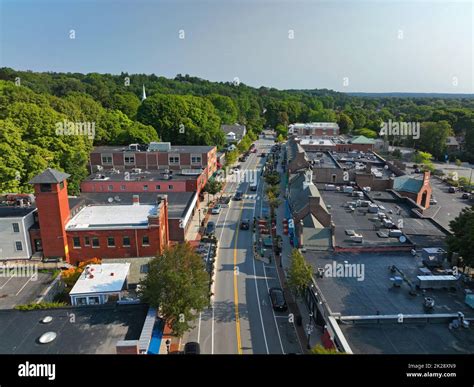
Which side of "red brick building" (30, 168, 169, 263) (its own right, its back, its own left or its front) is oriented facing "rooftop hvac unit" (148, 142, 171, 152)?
left

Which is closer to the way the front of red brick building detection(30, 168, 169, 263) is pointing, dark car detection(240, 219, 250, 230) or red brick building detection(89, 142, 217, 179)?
the dark car

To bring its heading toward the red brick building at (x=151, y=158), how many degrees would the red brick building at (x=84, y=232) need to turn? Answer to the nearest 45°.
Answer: approximately 90° to its left

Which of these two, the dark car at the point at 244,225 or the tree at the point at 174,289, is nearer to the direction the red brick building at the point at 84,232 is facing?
the dark car

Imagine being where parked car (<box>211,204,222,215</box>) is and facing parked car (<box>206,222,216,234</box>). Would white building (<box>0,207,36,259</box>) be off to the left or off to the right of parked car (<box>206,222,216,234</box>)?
right

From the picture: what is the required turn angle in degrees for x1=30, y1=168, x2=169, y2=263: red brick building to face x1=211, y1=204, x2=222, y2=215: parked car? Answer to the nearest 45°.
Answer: approximately 45° to its left

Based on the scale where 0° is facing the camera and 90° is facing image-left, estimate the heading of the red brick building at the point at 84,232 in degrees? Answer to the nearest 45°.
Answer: approximately 270°
